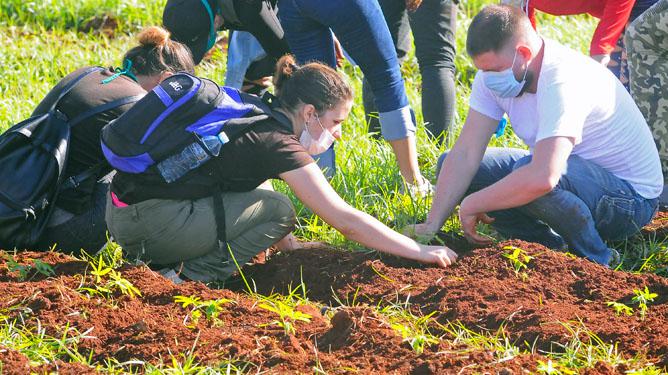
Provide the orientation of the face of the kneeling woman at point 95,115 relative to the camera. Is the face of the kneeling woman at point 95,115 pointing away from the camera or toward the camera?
away from the camera

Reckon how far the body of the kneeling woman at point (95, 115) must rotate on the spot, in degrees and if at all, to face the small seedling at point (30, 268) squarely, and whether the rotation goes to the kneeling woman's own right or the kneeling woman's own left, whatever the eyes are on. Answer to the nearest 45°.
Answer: approximately 135° to the kneeling woman's own right

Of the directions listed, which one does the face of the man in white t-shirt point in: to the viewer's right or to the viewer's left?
to the viewer's left

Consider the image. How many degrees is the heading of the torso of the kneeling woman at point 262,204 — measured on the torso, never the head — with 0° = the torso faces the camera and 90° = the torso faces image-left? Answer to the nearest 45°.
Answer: approximately 270°

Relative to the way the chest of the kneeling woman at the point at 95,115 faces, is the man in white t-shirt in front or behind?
in front

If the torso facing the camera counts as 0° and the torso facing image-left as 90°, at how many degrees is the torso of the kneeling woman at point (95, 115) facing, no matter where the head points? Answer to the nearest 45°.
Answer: approximately 270°

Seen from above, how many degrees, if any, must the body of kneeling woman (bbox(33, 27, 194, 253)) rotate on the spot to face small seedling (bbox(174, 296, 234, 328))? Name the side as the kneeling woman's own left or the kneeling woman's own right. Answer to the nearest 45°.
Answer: approximately 90° to the kneeling woman's own right

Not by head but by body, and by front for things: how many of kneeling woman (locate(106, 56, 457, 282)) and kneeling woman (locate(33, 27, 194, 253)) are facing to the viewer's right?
2

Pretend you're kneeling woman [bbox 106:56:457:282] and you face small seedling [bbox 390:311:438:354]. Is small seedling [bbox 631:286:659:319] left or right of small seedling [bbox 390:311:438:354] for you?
left
